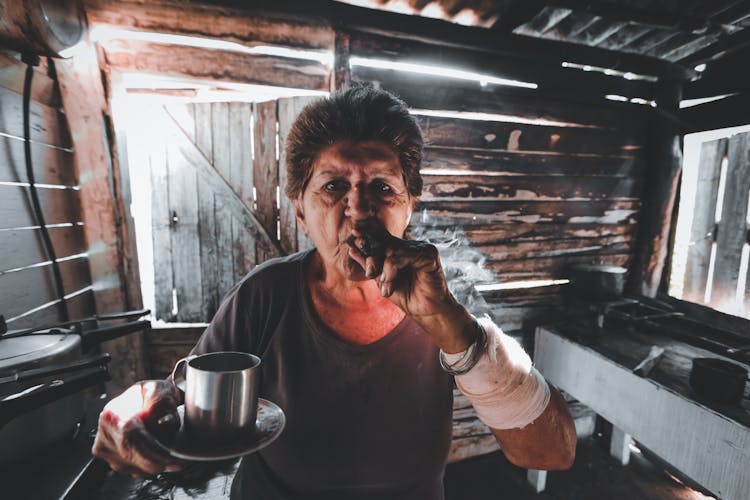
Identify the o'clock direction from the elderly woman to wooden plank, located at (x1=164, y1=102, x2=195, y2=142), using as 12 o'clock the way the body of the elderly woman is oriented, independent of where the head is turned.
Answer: The wooden plank is roughly at 5 o'clock from the elderly woman.

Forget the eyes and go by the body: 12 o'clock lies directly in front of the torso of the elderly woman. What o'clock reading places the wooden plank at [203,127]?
The wooden plank is roughly at 5 o'clock from the elderly woman.

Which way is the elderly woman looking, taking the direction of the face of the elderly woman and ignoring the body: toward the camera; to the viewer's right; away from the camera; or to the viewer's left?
toward the camera

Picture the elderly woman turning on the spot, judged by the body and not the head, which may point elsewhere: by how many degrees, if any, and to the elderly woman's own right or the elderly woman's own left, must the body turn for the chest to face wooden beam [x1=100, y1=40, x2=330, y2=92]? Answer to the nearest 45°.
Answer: approximately 135° to the elderly woman's own right

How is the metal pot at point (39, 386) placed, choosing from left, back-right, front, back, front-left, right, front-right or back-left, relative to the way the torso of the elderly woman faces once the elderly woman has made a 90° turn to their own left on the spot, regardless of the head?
back

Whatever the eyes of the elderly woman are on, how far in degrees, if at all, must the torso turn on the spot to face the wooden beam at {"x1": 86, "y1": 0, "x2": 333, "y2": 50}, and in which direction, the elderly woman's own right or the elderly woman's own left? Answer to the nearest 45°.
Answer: approximately 135° to the elderly woman's own right

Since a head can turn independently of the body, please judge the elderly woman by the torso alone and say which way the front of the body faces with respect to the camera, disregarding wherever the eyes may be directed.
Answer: toward the camera

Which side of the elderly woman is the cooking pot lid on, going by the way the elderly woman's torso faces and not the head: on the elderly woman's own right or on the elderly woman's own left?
on the elderly woman's own right

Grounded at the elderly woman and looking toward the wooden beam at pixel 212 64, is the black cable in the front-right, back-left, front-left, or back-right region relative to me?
front-left

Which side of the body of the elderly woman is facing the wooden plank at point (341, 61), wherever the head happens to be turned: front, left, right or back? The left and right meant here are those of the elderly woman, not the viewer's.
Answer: back
